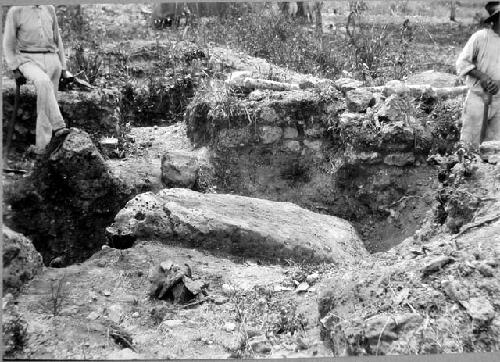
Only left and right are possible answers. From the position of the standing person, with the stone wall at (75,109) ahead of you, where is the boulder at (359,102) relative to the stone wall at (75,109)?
right

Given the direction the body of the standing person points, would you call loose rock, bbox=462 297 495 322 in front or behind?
in front
